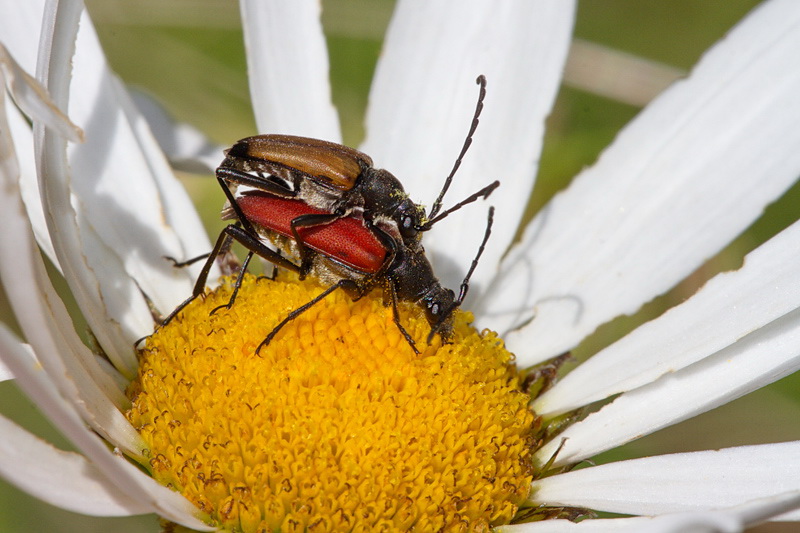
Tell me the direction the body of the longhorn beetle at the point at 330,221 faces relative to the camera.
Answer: to the viewer's right
